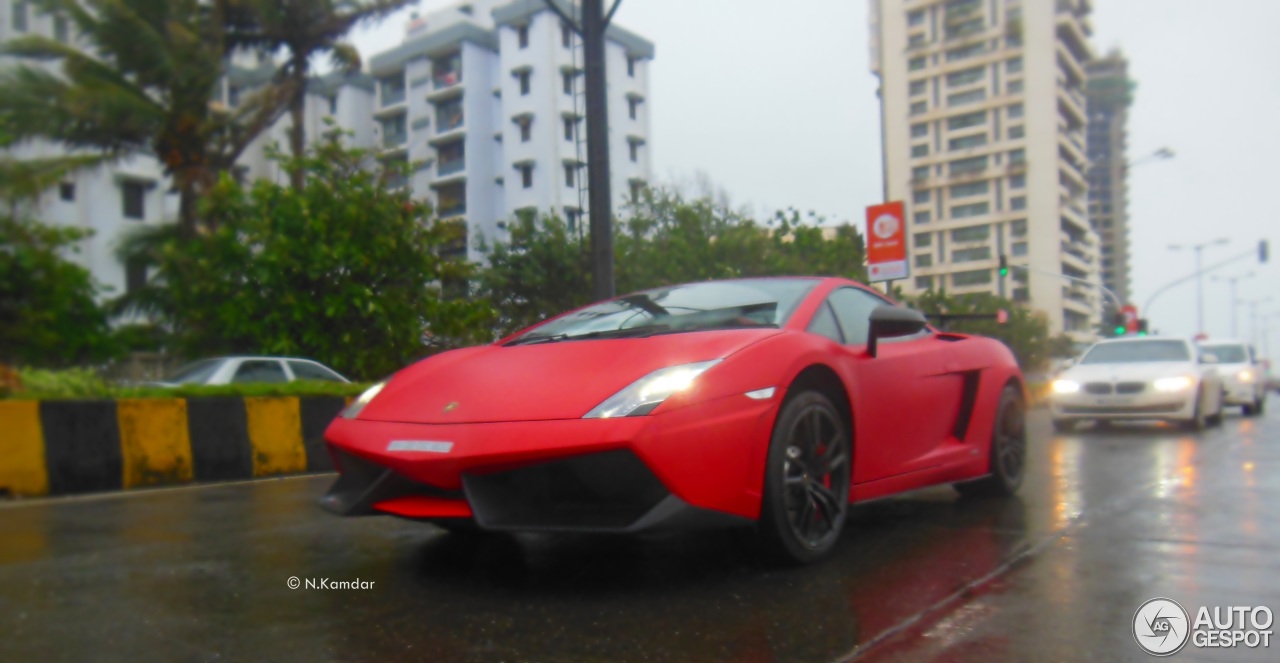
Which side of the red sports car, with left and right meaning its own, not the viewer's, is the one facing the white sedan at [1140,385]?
back

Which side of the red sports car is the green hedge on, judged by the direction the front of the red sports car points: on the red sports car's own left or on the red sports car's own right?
on the red sports car's own right

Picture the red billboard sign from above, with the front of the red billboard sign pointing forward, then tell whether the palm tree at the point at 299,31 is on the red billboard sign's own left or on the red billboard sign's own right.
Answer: on the red billboard sign's own right

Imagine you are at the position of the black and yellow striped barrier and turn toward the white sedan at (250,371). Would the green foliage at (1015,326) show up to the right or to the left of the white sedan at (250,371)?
right

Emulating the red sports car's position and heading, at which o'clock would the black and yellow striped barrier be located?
The black and yellow striped barrier is roughly at 3 o'clock from the red sports car.

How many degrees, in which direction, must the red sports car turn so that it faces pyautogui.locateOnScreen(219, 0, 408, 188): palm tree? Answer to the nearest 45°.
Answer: approximately 135° to its right

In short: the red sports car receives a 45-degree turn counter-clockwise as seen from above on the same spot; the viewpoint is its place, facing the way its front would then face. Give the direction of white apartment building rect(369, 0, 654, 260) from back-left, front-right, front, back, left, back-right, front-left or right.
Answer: back

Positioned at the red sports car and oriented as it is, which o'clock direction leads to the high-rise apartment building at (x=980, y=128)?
The high-rise apartment building is roughly at 5 o'clock from the red sports car.

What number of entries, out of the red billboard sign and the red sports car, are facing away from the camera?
0

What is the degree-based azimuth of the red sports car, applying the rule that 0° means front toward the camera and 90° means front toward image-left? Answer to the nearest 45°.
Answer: approximately 45°

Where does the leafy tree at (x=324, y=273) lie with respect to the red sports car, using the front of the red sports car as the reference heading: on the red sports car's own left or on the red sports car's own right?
on the red sports car's own right

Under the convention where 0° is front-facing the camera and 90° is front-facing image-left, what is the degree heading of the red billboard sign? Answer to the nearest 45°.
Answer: approximately 0°

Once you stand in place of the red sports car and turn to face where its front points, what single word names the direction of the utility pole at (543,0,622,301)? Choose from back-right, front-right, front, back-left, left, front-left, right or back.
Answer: back-right

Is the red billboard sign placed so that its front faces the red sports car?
yes
